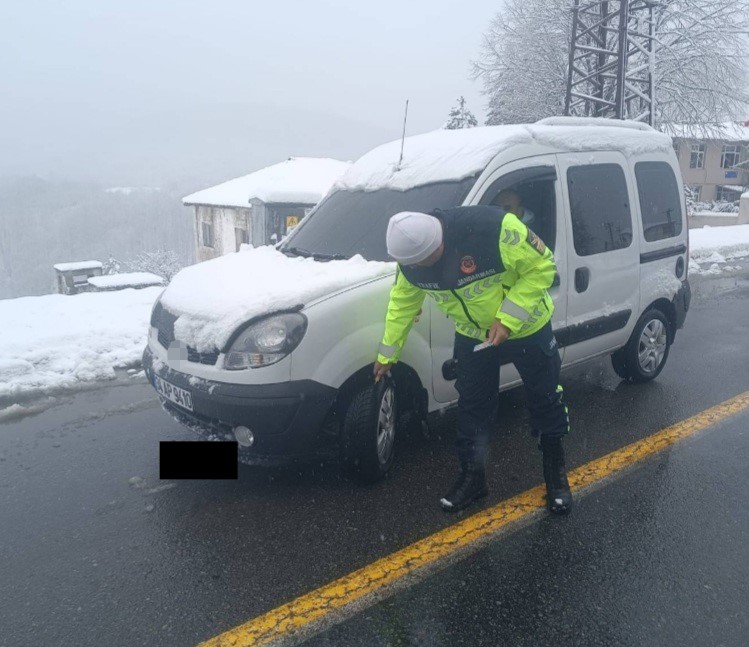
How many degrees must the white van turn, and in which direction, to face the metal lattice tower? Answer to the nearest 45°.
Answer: approximately 135° to its right

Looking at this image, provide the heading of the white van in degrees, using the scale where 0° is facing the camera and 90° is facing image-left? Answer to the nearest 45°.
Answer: approximately 45°

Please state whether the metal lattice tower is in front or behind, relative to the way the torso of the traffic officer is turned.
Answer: behind

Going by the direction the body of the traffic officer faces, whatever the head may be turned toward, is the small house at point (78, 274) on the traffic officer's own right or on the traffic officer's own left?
on the traffic officer's own right

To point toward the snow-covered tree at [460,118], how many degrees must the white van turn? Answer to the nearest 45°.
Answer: approximately 135° to its right

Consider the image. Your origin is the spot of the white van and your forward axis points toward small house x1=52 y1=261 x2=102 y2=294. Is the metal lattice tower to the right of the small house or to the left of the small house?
right

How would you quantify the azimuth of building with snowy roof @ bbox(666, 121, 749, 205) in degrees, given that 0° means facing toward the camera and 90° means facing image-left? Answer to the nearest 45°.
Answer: approximately 0°
